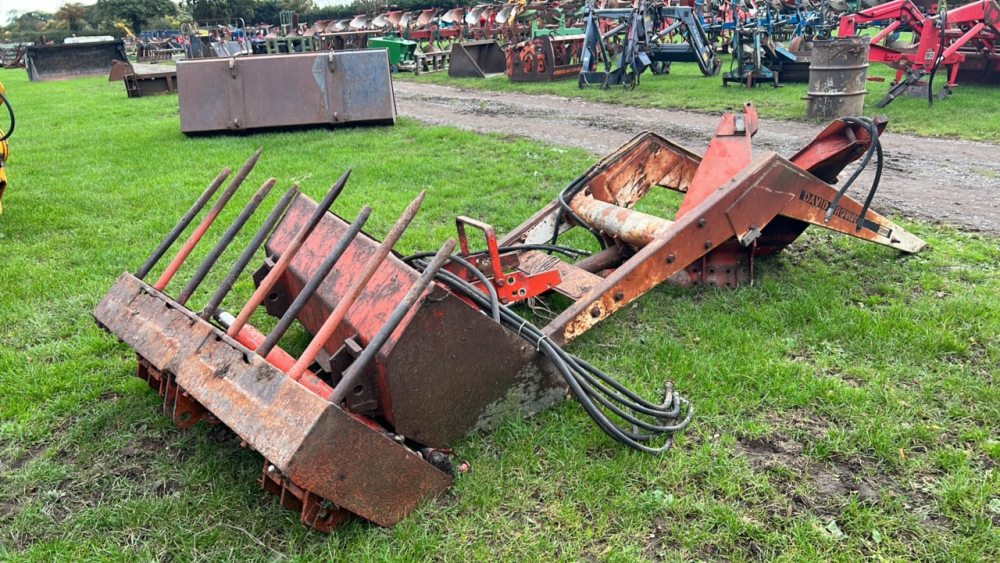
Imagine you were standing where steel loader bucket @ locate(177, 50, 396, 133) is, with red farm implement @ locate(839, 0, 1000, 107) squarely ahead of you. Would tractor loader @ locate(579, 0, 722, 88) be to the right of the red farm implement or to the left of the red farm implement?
left

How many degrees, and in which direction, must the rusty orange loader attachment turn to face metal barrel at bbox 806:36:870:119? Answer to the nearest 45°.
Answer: approximately 180°

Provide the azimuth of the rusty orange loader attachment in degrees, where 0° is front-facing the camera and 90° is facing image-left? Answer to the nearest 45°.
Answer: approximately 45°

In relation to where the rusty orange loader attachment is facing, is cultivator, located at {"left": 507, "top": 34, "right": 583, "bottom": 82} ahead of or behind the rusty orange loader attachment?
behind

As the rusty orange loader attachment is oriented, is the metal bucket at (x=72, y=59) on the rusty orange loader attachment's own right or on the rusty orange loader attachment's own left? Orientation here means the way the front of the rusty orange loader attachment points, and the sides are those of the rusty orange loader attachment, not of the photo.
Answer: on the rusty orange loader attachment's own right

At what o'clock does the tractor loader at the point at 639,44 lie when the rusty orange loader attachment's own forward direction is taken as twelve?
The tractor loader is roughly at 5 o'clock from the rusty orange loader attachment.

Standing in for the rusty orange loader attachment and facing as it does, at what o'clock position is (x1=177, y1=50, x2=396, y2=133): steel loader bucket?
The steel loader bucket is roughly at 4 o'clock from the rusty orange loader attachment.

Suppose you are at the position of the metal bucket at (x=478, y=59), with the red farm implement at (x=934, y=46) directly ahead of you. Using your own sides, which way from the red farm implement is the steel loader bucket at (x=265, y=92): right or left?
right
